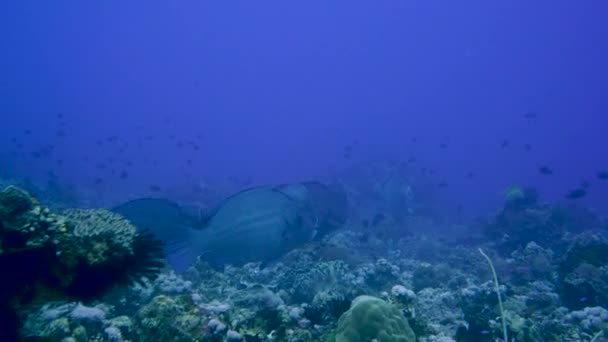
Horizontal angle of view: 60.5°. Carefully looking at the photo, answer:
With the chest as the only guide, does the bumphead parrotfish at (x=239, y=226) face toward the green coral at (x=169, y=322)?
no

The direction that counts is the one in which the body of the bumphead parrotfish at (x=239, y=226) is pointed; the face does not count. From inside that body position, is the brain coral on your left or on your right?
on your right

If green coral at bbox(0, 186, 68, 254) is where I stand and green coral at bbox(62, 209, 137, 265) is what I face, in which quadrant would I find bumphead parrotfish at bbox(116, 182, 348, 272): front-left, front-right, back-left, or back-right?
front-left

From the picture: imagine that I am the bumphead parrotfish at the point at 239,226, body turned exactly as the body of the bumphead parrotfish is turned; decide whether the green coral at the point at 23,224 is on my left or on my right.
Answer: on my right

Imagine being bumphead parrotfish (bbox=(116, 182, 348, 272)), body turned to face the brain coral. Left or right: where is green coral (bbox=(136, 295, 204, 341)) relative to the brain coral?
right

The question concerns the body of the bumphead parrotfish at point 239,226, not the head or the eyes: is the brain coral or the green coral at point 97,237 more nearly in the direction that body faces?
the brain coral

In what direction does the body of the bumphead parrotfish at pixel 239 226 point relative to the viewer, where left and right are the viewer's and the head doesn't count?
facing to the right of the viewer

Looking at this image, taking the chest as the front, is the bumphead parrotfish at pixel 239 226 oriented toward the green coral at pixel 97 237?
no
